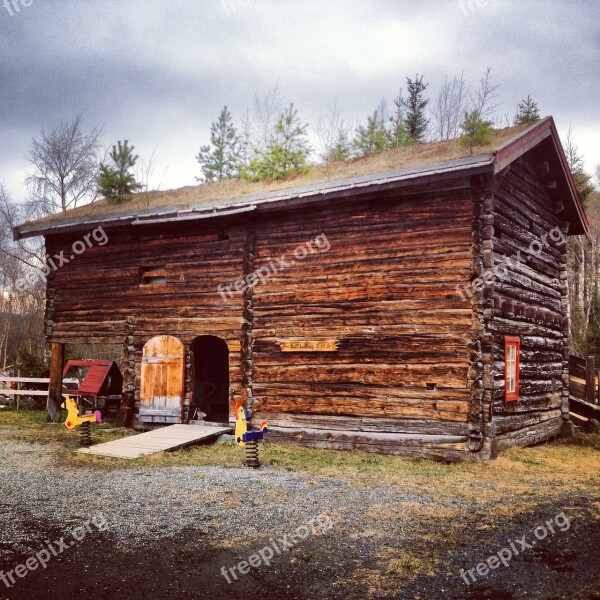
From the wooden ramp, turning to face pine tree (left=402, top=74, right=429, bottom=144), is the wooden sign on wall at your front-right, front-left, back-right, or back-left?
front-right

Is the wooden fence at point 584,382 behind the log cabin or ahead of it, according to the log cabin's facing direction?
behind

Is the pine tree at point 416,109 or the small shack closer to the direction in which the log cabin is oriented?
the small shack

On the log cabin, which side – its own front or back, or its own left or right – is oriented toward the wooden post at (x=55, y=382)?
right

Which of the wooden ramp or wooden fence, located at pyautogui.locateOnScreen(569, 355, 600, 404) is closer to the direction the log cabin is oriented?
the wooden ramp

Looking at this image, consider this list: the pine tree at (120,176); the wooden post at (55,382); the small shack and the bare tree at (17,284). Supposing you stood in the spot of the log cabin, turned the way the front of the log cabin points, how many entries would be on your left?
0

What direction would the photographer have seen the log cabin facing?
facing the viewer and to the left of the viewer

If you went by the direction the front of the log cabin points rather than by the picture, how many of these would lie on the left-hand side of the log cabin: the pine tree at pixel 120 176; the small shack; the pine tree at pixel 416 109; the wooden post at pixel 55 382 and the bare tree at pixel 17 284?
0

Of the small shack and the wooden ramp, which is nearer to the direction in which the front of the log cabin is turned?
the wooden ramp
